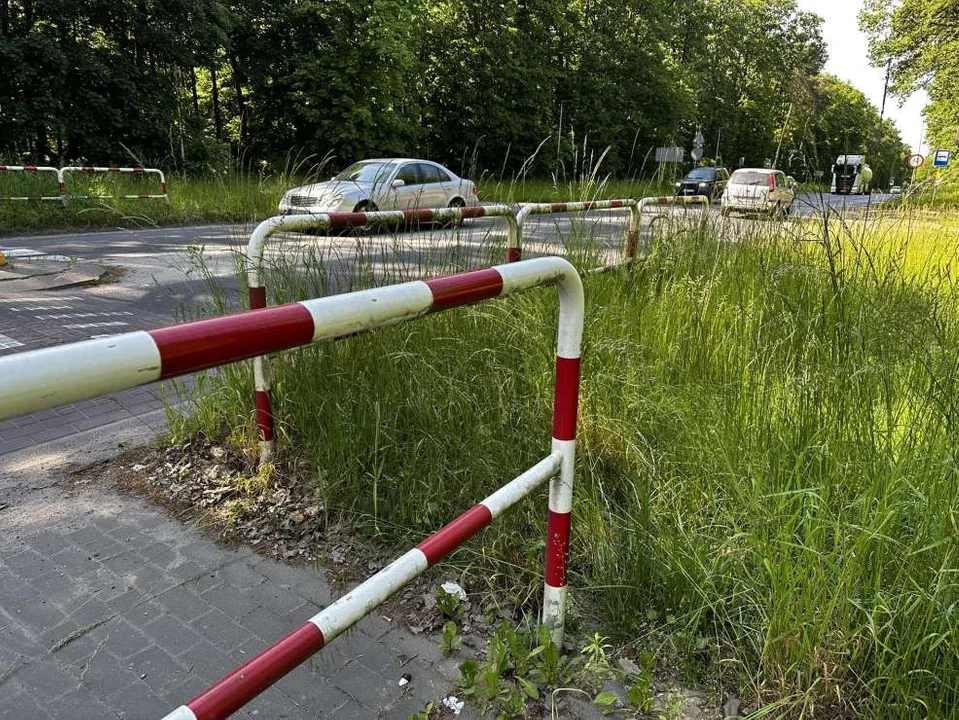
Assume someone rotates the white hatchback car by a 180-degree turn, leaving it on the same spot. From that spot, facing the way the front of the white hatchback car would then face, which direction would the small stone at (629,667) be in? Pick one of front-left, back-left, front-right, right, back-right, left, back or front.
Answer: front-left

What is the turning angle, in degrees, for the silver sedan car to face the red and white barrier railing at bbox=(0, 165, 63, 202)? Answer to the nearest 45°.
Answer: approximately 45° to its right

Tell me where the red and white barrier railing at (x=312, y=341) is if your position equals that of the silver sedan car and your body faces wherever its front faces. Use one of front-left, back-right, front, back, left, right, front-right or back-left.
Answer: front-left

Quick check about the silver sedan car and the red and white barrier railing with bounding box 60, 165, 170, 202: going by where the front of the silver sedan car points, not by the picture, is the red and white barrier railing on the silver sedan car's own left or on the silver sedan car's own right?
on the silver sedan car's own right

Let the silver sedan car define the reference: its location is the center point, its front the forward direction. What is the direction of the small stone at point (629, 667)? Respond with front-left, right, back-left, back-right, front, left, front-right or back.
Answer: front-left

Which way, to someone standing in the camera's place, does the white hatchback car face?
facing away from the viewer and to the right of the viewer

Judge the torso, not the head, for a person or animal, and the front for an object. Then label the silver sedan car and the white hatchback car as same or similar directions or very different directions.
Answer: very different directions

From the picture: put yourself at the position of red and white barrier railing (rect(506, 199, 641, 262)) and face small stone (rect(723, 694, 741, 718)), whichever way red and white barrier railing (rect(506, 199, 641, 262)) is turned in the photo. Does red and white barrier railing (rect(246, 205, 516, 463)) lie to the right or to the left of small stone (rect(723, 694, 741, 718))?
right

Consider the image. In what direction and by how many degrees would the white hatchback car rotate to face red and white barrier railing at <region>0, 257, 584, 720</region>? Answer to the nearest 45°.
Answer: approximately 135° to its right
